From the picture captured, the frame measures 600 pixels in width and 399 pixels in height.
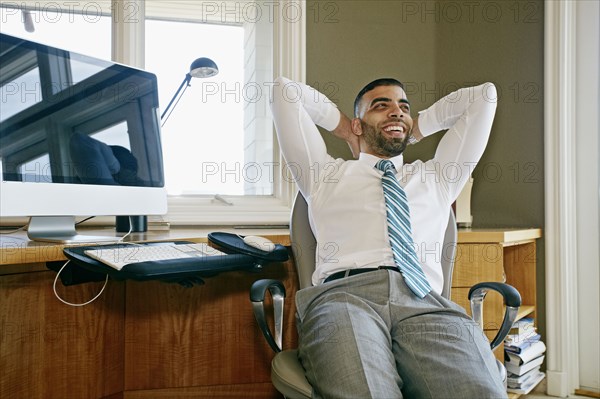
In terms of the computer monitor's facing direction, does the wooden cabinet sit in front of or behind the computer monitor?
in front

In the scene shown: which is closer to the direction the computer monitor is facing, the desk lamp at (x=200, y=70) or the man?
the man

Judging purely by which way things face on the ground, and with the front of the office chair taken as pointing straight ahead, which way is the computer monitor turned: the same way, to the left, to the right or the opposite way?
to the left

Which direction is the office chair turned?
toward the camera

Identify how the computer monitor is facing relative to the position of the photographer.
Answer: facing the viewer and to the right of the viewer

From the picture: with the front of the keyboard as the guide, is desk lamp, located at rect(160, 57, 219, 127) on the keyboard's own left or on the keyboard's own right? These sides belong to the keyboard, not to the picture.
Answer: on the keyboard's own left

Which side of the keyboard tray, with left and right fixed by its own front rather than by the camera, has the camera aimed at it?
front

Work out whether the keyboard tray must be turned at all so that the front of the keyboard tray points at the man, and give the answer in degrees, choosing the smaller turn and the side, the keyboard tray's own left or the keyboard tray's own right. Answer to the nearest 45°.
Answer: approximately 90° to the keyboard tray's own left

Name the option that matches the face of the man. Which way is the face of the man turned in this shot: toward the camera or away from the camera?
toward the camera

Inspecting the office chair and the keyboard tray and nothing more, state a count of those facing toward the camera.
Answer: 2

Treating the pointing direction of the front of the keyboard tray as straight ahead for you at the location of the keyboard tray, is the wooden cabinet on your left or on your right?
on your left
